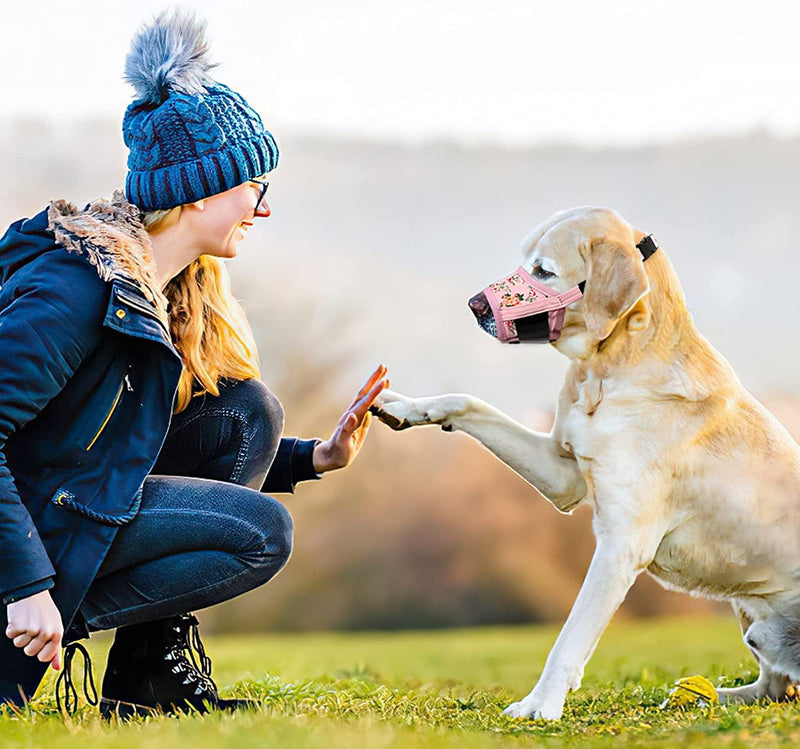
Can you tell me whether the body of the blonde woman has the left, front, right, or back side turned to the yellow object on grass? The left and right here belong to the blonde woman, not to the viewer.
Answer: front

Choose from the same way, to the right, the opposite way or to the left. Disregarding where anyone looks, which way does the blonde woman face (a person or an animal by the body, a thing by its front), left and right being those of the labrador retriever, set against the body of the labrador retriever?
the opposite way

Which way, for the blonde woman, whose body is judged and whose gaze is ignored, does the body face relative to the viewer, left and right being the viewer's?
facing to the right of the viewer

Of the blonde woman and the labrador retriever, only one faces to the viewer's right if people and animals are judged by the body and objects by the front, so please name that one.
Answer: the blonde woman

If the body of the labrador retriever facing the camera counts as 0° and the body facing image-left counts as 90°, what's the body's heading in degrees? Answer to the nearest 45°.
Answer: approximately 90°

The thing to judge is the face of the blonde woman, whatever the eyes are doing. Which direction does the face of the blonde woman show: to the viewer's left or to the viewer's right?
to the viewer's right

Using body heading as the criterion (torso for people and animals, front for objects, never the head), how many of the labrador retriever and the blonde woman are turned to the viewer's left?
1

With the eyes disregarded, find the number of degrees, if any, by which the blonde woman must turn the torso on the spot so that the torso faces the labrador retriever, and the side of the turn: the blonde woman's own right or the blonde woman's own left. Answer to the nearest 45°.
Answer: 0° — they already face it

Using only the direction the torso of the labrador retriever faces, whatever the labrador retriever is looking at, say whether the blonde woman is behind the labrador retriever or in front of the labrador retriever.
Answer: in front
